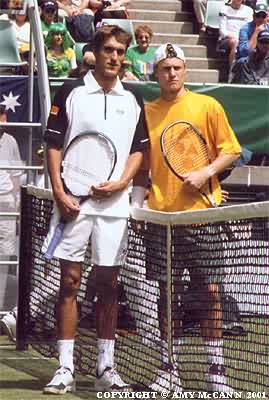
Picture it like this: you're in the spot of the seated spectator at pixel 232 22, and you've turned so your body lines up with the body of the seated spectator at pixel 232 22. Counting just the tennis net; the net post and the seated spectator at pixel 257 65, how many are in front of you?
3

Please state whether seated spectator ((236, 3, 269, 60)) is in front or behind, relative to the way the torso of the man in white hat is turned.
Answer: behind

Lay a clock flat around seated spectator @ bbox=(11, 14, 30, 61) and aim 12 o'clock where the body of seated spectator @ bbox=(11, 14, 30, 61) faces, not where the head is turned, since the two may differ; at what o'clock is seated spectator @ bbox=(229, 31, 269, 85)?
seated spectator @ bbox=(229, 31, 269, 85) is roughly at 9 o'clock from seated spectator @ bbox=(11, 14, 30, 61).

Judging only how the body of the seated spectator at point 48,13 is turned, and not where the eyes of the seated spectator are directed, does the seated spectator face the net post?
yes

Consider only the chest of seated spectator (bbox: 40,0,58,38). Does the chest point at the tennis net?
yes

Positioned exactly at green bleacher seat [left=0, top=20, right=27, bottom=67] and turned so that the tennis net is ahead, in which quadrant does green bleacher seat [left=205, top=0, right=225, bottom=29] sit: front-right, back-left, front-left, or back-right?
back-left

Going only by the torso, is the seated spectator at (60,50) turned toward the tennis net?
yes

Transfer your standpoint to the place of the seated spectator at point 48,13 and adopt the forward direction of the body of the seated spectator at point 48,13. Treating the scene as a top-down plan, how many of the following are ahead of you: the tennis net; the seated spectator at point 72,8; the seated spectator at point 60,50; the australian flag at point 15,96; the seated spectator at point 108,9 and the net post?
4
